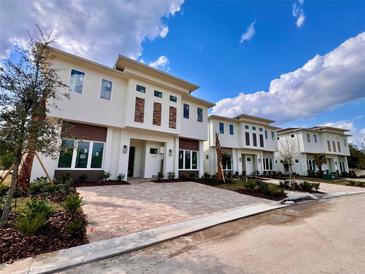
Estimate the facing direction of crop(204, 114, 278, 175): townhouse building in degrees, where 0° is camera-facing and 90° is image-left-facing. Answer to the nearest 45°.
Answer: approximately 315°

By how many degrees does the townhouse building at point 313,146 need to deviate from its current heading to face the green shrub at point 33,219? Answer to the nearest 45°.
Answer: approximately 45° to its right

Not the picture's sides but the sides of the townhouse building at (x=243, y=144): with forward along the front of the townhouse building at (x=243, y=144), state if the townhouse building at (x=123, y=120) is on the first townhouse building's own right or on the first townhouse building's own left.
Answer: on the first townhouse building's own right

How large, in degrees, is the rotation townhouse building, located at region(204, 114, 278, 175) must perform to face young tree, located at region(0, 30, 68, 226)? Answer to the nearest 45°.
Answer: approximately 45° to its right

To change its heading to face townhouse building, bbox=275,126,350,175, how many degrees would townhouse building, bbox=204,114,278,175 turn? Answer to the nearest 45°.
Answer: approximately 90° to its left

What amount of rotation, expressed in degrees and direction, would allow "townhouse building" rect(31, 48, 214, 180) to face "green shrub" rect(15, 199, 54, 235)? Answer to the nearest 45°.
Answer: approximately 45° to its right

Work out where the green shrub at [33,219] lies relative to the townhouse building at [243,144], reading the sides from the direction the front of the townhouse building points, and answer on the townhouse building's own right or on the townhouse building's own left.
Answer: on the townhouse building's own right

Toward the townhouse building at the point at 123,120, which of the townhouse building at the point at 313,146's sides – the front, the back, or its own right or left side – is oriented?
right

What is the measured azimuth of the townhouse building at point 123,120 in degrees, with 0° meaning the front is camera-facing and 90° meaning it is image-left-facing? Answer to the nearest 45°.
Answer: approximately 315°

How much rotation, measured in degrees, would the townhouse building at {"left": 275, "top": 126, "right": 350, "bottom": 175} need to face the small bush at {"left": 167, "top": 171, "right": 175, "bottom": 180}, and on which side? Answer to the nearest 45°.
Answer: approximately 45° to its right
